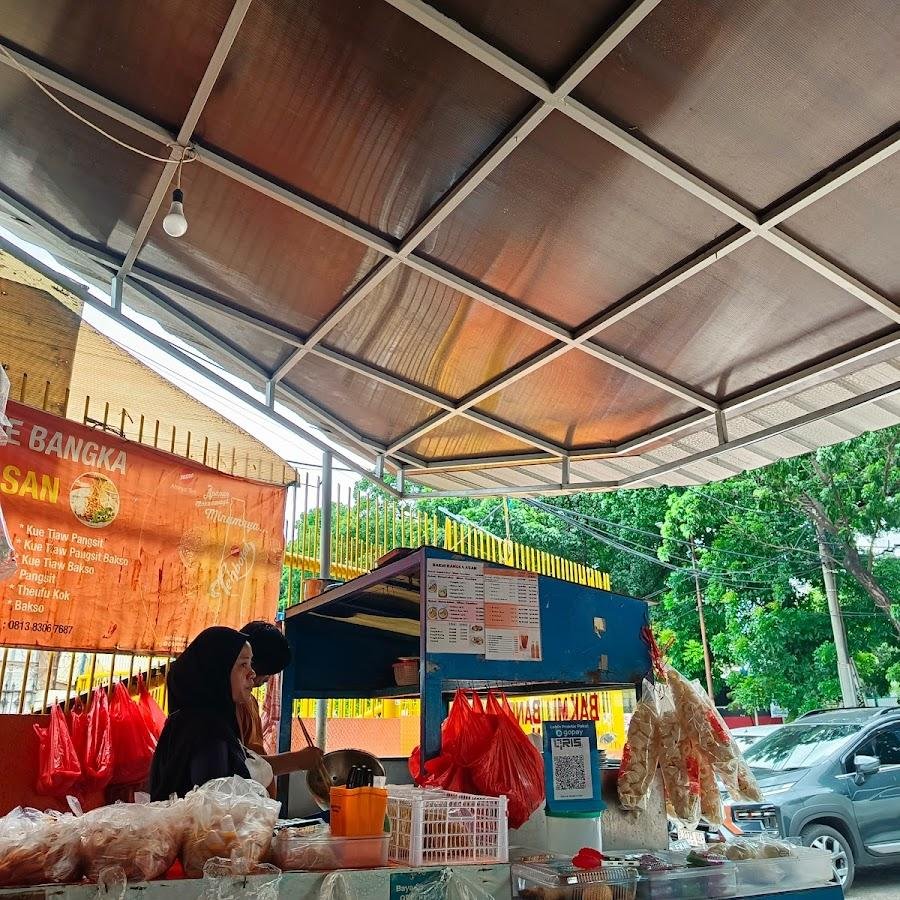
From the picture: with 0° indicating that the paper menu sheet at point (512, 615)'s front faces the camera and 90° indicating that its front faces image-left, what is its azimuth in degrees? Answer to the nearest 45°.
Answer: approximately 315°

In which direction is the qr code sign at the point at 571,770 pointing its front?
toward the camera

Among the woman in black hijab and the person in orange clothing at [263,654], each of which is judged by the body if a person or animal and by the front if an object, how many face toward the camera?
0

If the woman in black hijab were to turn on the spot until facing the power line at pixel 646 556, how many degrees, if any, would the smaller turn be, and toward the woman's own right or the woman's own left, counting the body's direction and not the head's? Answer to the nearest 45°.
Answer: approximately 45° to the woman's own left

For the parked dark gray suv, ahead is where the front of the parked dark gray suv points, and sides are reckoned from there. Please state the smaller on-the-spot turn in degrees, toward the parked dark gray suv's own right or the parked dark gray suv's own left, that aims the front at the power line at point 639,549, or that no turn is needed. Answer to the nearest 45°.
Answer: approximately 135° to the parked dark gray suv's own right

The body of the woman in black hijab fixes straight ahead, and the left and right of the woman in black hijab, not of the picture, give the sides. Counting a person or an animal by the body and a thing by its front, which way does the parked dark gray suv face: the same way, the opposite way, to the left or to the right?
the opposite way

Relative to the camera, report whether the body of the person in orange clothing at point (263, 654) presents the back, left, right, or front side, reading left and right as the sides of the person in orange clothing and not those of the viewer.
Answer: left

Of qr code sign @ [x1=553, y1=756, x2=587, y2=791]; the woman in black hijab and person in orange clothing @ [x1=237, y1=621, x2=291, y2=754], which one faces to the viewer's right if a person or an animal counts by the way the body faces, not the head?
the woman in black hijab

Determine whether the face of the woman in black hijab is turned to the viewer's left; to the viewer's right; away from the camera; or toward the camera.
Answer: to the viewer's right

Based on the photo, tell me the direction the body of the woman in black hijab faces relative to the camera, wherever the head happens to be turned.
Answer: to the viewer's right

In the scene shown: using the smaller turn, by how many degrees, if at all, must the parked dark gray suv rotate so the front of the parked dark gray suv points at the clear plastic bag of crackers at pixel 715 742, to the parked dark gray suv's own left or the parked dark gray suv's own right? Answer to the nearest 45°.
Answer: approximately 45° to the parked dark gray suv's own left

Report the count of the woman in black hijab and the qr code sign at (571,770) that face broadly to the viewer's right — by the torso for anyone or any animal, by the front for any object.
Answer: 1

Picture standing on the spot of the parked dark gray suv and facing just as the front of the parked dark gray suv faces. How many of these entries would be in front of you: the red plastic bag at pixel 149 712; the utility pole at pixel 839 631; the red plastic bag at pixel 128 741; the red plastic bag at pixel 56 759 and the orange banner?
4

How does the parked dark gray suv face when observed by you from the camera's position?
facing the viewer and to the left of the viewer
